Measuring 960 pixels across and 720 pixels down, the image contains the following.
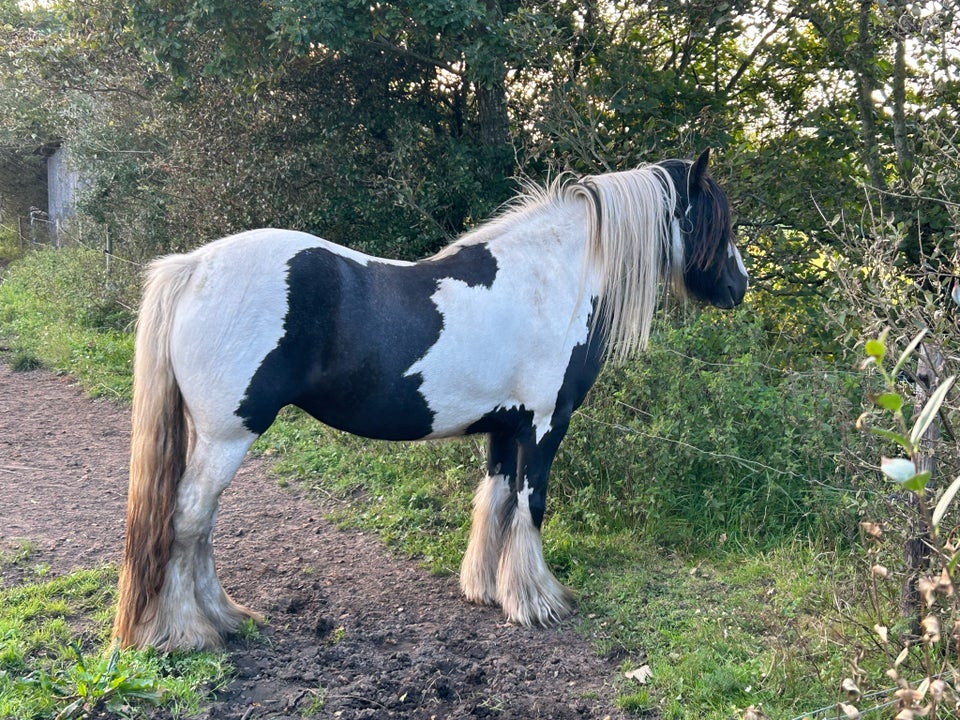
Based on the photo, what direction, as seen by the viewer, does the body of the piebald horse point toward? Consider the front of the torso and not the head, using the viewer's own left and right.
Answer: facing to the right of the viewer

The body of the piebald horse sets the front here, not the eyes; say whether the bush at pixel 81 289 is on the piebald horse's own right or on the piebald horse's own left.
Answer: on the piebald horse's own left

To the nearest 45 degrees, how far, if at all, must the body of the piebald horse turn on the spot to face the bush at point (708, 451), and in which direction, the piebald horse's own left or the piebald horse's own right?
approximately 45° to the piebald horse's own left
